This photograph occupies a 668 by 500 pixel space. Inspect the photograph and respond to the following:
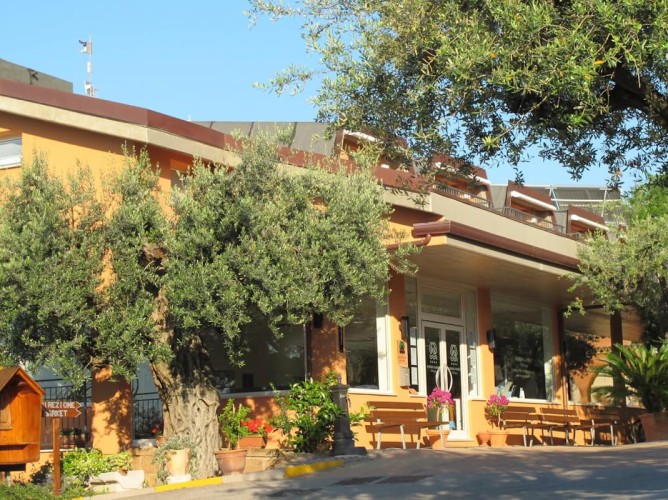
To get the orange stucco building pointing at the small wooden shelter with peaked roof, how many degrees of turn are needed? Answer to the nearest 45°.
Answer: approximately 90° to its right

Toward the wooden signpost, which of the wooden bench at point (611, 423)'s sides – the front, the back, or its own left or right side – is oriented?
right

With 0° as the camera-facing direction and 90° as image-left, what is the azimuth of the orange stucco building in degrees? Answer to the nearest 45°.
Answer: approximately 315°

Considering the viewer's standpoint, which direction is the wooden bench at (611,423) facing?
facing the viewer and to the right of the viewer

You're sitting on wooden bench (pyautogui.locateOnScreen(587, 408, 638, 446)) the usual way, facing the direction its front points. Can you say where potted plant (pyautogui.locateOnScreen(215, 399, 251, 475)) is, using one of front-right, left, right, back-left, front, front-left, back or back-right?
right

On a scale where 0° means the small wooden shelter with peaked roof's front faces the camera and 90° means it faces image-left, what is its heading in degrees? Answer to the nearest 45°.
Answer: approximately 315°

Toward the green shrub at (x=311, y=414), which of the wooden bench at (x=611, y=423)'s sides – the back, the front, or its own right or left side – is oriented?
right

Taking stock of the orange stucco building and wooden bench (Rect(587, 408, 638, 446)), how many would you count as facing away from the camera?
0

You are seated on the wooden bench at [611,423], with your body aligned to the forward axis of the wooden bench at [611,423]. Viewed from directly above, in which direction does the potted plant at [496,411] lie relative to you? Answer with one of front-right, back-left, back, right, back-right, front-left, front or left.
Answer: right
